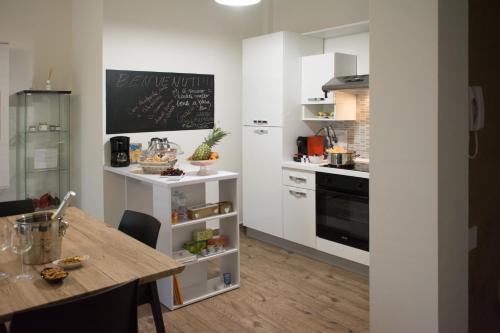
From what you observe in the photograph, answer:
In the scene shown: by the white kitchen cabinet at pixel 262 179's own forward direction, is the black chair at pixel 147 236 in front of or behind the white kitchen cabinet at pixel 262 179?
in front

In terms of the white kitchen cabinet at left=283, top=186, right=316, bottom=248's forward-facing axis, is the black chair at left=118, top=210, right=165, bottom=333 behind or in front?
in front

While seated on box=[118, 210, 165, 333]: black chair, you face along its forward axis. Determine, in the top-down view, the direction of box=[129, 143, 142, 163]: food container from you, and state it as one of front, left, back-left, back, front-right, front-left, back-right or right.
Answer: back-right

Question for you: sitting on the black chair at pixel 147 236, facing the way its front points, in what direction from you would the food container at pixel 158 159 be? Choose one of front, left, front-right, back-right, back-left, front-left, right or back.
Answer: back-right

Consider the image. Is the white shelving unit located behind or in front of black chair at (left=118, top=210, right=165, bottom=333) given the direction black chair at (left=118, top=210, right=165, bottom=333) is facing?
behind

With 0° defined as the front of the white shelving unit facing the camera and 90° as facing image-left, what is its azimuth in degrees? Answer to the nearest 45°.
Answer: approximately 315°
